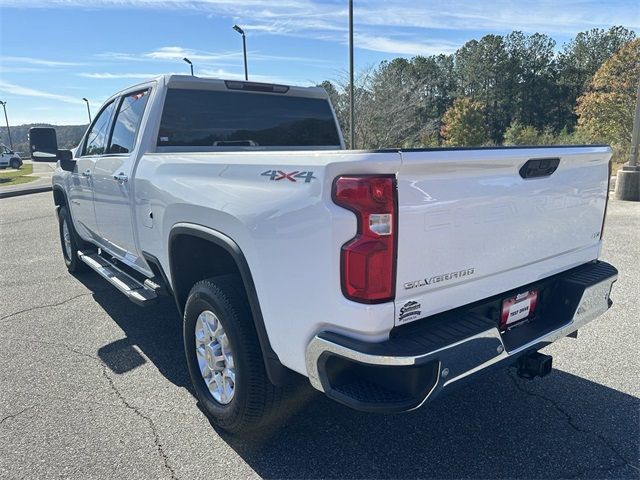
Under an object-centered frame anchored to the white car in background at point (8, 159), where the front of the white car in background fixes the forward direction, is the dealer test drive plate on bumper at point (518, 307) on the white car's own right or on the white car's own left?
on the white car's own right

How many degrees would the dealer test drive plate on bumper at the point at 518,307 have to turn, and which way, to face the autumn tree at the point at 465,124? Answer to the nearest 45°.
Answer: approximately 135° to its left

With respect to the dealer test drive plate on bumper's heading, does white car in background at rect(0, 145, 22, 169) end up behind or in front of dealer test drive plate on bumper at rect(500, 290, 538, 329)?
behind

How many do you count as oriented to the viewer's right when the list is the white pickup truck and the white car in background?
1

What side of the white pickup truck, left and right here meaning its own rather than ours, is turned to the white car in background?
front

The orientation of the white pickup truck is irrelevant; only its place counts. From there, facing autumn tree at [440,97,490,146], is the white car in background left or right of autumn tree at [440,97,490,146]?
left

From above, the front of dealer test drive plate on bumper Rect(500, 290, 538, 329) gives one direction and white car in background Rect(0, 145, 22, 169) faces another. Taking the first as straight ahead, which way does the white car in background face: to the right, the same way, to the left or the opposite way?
to the left

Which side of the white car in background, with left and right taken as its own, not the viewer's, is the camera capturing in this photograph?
right

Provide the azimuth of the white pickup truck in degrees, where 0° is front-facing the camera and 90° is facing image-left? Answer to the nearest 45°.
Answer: approximately 135°

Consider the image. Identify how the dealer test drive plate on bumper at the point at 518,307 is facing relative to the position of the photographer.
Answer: facing the viewer and to the right of the viewer

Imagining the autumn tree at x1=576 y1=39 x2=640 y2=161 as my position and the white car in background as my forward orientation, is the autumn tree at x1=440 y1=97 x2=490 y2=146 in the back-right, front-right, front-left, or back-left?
front-right

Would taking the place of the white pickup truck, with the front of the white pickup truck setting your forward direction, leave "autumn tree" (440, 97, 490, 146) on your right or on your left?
on your right

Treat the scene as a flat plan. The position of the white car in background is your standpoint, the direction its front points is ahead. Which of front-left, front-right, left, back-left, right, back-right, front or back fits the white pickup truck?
right

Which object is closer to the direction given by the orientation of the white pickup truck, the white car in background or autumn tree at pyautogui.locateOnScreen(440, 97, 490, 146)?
the white car in background
